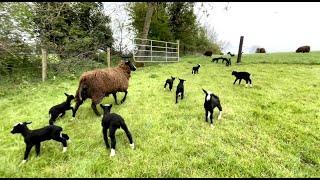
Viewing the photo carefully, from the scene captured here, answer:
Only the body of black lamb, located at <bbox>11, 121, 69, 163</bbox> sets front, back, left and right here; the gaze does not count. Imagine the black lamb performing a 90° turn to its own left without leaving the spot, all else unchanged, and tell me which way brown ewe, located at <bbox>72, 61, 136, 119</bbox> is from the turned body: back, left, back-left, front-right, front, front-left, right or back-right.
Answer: back-left

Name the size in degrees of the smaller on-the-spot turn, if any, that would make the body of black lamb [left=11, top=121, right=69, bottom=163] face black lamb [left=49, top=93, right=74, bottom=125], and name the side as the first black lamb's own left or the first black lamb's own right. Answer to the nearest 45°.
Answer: approximately 90° to the first black lamb's own right

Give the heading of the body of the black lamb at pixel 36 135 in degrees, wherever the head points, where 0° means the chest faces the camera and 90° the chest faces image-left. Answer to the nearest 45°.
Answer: approximately 90°
